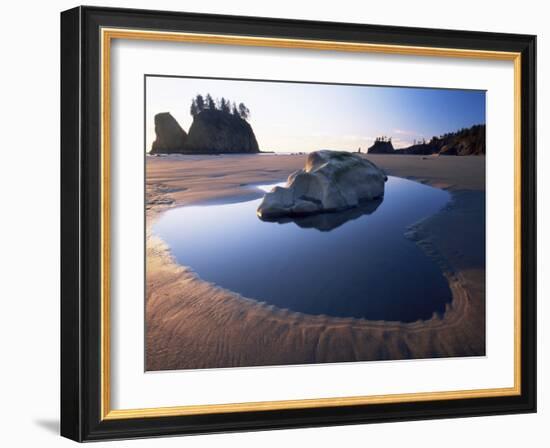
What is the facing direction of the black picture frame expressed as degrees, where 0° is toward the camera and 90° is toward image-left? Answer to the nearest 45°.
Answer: approximately 315°
